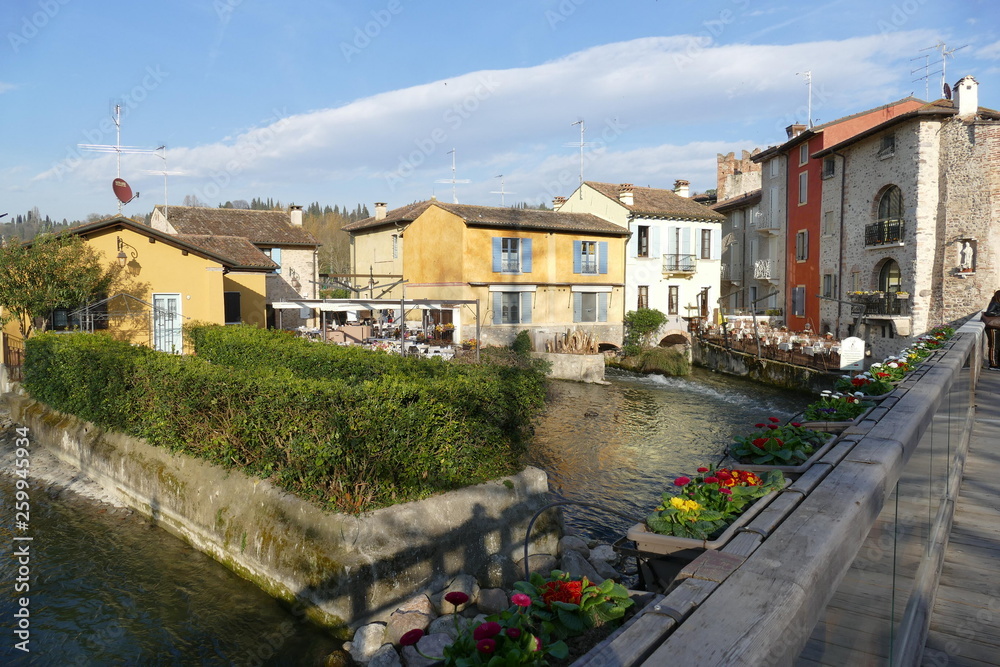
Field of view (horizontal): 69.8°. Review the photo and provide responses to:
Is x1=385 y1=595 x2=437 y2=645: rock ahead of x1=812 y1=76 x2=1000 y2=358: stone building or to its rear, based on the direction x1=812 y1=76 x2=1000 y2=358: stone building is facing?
ahead

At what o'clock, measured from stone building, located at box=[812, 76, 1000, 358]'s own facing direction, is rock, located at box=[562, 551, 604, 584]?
The rock is roughly at 11 o'clock from the stone building.

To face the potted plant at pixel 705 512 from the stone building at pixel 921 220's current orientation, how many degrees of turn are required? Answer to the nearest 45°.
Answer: approximately 45° to its left

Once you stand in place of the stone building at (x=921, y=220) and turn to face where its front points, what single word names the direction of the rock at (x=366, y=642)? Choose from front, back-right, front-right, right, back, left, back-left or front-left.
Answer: front-left

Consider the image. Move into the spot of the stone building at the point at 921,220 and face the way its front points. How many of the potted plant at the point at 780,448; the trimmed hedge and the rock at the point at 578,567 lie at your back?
0

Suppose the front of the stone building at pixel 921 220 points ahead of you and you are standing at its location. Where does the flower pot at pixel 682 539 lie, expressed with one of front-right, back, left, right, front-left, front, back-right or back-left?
front-left

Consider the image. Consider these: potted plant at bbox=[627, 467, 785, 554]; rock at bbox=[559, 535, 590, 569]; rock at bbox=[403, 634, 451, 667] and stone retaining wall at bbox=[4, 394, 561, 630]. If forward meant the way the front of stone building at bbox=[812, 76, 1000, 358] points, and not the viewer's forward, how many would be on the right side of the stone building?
0

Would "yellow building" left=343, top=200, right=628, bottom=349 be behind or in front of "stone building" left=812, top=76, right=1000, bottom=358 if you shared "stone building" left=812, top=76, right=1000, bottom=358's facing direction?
in front

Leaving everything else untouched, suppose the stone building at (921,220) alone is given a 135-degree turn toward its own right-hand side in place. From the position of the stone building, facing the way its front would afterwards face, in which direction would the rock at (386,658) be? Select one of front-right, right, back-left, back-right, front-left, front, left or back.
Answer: back

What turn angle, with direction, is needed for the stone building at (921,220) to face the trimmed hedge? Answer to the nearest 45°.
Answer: approximately 45° to its left

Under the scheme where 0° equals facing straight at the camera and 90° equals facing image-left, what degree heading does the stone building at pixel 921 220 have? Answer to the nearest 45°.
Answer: approximately 45°

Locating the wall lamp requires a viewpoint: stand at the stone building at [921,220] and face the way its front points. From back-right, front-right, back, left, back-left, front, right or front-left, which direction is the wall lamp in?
front

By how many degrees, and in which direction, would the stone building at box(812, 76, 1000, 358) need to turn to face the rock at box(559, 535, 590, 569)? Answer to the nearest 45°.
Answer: approximately 45° to its left

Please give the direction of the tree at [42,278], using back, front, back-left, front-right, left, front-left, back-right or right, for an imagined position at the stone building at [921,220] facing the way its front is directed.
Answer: front
